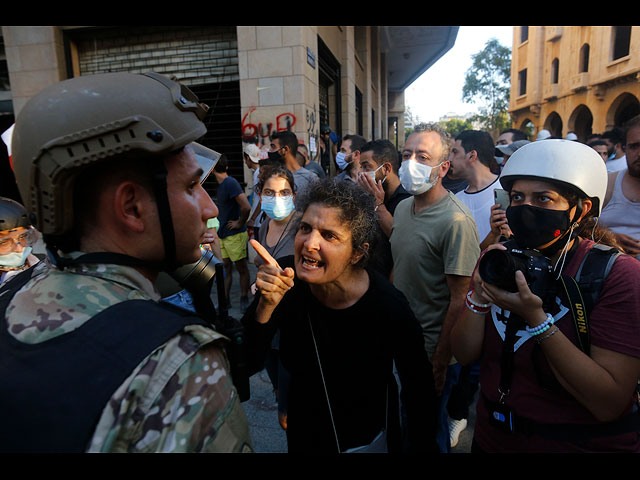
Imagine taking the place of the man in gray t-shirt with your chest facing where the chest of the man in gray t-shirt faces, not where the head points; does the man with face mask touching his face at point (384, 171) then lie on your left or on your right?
on your right

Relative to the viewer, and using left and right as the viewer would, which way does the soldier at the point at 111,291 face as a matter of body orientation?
facing away from the viewer and to the right of the viewer

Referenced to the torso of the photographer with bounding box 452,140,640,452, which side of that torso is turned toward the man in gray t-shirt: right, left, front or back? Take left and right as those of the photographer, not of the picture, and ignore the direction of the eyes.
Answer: right

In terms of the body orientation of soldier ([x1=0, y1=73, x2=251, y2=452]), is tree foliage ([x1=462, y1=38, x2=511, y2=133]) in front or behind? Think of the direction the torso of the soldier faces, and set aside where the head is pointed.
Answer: in front

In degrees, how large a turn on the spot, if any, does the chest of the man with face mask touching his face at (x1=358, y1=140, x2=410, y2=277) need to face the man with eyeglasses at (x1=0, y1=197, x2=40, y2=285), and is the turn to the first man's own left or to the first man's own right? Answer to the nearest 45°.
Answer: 0° — they already face them

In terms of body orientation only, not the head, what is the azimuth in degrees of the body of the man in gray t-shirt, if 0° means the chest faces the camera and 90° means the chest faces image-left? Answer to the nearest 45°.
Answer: approximately 45°

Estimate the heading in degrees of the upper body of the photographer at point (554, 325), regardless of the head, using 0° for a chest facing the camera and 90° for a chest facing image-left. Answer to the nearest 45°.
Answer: approximately 45°

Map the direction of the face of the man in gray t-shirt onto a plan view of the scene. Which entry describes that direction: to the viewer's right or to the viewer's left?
to the viewer's left

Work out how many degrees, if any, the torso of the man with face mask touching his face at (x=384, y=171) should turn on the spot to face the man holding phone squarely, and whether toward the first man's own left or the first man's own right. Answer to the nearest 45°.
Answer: approximately 135° to the first man's own left

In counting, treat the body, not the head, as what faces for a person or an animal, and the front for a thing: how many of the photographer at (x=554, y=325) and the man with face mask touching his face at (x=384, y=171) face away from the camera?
0

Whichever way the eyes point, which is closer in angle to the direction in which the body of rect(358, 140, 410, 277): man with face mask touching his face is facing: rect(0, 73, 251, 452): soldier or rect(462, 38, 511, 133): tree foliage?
the soldier

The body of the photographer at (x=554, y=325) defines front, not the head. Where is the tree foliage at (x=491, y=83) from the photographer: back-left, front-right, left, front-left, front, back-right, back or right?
back-right

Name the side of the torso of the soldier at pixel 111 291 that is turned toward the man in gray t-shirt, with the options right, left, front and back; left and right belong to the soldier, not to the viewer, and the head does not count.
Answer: front
